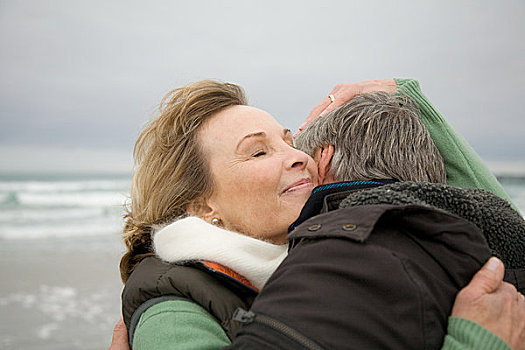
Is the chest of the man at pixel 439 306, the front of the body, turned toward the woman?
yes

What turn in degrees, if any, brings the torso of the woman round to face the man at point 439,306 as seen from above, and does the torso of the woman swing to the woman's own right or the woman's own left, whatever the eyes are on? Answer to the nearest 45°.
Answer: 0° — they already face them

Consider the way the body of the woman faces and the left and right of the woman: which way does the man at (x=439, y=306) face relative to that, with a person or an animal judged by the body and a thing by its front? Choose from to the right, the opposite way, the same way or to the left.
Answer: the opposite way

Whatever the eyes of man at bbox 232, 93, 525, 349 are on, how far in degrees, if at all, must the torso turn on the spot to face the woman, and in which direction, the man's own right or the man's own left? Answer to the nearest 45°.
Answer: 0° — they already face them

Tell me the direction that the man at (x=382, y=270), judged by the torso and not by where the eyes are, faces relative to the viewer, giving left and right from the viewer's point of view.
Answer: facing away from the viewer and to the left of the viewer

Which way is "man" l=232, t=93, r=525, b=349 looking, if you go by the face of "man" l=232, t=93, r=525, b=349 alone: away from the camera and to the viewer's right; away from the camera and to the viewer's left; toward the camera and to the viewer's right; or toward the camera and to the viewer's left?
away from the camera and to the viewer's left

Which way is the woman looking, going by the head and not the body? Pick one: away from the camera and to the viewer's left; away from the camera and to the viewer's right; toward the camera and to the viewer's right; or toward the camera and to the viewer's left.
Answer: toward the camera and to the viewer's right

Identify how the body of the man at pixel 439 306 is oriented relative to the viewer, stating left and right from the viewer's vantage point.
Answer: facing away from the viewer and to the left of the viewer
